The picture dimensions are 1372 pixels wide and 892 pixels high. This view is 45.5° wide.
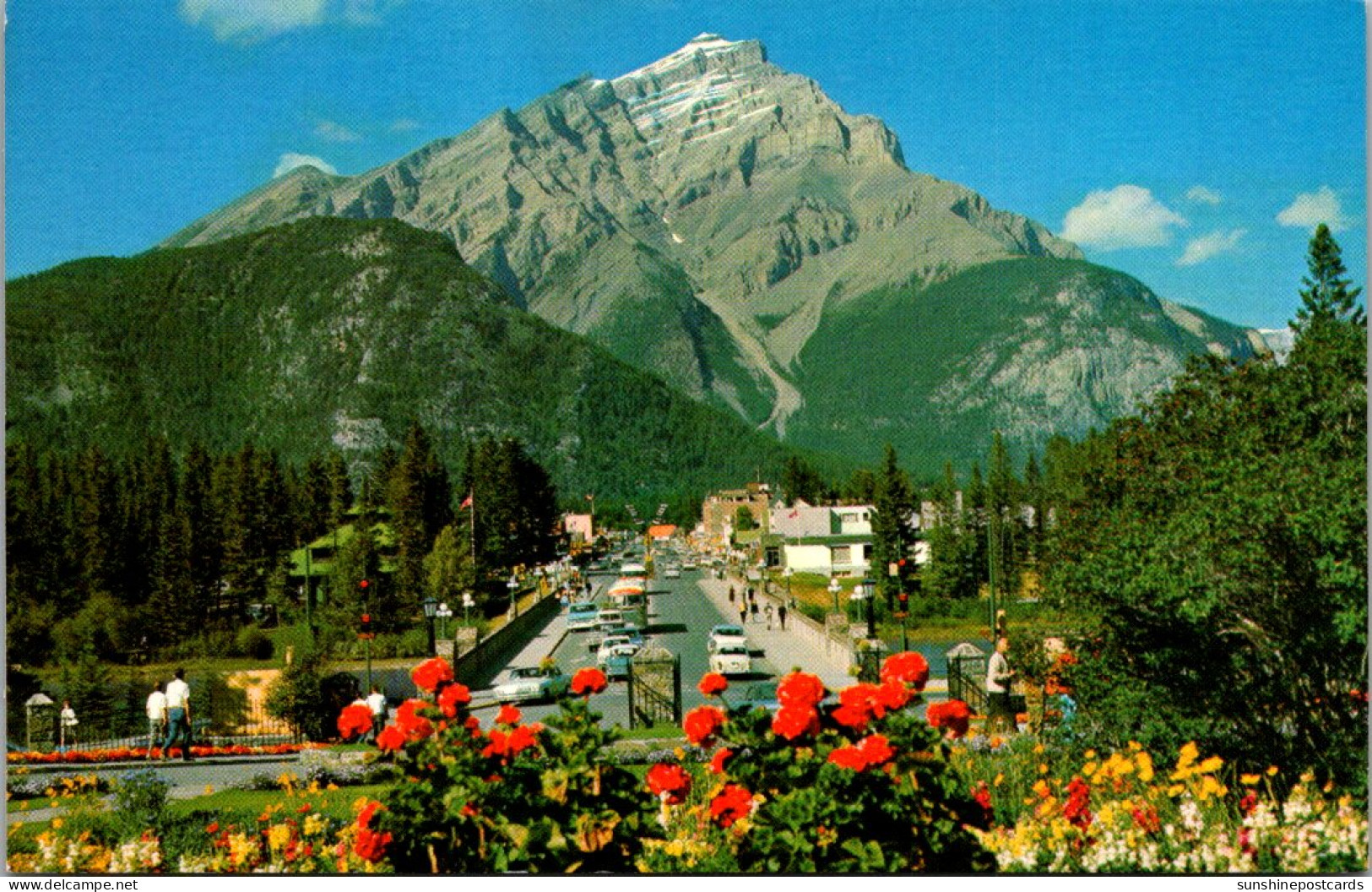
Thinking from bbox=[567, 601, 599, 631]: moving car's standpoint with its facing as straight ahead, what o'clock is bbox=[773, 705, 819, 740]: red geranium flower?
The red geranium flower is roughly at 12 o'clock from the moving car.

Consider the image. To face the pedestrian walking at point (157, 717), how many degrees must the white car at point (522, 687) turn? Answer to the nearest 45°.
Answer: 0° — it already faces them

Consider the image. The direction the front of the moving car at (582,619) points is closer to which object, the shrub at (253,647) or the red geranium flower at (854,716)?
the red geranium flower

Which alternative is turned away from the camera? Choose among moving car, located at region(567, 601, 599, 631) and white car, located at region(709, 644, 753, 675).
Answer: the white car

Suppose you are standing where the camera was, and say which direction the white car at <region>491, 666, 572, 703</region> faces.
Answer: facing the viewer and to the left of the viewer

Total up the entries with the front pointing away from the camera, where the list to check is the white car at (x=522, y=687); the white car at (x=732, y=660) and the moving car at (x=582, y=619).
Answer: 1

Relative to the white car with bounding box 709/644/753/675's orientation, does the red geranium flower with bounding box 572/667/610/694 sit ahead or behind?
behind

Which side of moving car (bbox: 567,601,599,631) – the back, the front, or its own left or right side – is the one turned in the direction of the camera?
front

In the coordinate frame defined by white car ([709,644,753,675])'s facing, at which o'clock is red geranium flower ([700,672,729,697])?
The red geranium flower is roughly at 6 o'clock from the white car.

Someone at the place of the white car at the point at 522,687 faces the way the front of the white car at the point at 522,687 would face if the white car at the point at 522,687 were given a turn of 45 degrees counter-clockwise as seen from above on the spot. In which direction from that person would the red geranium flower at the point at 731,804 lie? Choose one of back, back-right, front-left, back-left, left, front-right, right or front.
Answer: front

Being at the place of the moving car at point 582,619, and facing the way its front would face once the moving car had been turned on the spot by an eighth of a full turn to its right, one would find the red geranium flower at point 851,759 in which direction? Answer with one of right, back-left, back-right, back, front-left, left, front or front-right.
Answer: front-left

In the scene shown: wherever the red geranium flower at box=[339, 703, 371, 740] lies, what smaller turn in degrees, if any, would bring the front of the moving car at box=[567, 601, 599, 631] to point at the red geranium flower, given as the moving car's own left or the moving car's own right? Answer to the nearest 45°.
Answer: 0° — it already faces it

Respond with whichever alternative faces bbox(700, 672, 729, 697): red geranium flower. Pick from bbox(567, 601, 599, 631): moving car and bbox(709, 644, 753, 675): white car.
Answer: the moving car

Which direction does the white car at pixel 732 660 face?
away from the camera

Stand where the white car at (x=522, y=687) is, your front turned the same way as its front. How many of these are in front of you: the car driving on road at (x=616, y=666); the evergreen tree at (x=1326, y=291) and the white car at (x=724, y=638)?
0

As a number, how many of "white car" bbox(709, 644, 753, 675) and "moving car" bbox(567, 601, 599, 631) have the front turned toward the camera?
1

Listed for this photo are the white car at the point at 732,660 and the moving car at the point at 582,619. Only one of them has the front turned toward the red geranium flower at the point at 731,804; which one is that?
the moving car

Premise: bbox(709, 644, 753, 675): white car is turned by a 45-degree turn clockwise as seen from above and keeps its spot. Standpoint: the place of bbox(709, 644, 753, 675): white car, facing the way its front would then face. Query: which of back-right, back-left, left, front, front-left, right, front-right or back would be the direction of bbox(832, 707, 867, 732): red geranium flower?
back-right

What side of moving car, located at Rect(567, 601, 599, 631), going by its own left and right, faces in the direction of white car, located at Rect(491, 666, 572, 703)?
front

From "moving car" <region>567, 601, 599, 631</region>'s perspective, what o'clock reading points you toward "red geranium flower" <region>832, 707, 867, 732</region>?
The red geranium flower is roughly at 12 o'clock from the moving car.
